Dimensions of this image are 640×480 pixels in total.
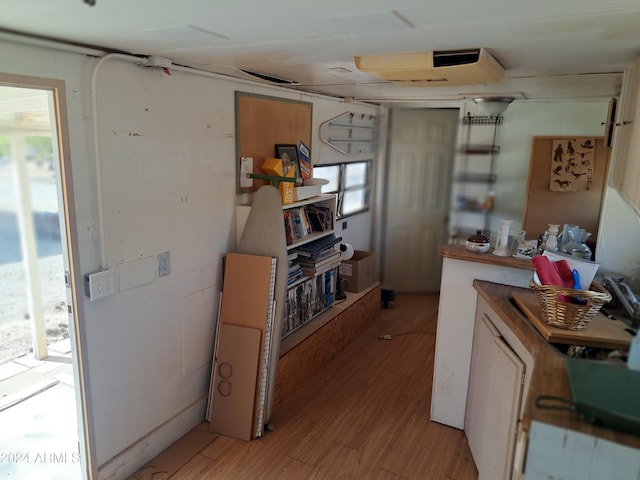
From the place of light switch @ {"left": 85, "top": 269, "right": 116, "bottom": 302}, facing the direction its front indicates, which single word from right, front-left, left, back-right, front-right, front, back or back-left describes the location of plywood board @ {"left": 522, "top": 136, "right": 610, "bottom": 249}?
front-left

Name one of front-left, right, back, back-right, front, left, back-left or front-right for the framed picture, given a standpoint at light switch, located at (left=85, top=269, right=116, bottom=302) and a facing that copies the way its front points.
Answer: left

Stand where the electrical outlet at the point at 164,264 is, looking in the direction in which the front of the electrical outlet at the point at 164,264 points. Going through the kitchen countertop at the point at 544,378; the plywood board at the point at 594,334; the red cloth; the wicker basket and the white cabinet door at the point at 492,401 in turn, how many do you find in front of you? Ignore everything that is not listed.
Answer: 5

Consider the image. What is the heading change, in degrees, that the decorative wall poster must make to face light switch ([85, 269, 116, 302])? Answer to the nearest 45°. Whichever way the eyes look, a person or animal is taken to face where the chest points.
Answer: approximately 45° to its right

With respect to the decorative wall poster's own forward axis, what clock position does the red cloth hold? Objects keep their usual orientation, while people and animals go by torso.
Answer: The red cloth is roughly at 12 o'clock from the decorative wall poster.

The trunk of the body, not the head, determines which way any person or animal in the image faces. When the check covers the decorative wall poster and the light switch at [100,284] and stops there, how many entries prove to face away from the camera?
0

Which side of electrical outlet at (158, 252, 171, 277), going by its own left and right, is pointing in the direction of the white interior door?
left

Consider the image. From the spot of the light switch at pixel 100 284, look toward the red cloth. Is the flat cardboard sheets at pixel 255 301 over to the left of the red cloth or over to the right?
left

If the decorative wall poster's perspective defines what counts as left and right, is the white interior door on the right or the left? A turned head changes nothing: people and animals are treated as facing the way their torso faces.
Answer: on its right

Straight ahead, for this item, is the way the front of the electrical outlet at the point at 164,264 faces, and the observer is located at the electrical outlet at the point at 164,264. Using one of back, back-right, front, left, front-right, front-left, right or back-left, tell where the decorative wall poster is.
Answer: front-left

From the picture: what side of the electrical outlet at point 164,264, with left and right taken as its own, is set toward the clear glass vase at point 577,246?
front
